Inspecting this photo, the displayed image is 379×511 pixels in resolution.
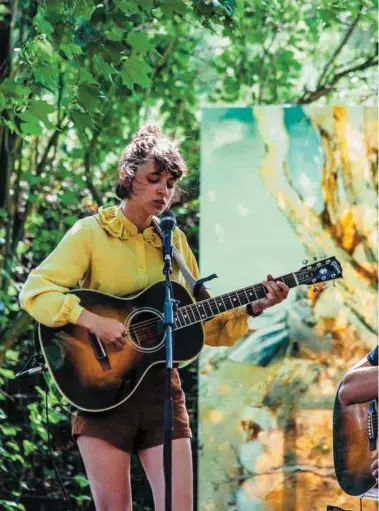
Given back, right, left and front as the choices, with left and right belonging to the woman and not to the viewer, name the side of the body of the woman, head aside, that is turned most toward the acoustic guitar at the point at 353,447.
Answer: left

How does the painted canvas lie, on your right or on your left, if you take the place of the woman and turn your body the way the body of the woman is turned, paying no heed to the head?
on your left

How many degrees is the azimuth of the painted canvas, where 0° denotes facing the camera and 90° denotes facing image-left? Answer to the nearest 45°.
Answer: approximately 0°

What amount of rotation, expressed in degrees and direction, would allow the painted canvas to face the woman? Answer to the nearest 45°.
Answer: approximately 45° to its right

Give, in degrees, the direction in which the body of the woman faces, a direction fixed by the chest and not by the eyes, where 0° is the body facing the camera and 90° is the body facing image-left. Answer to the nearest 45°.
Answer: approximately 315°
